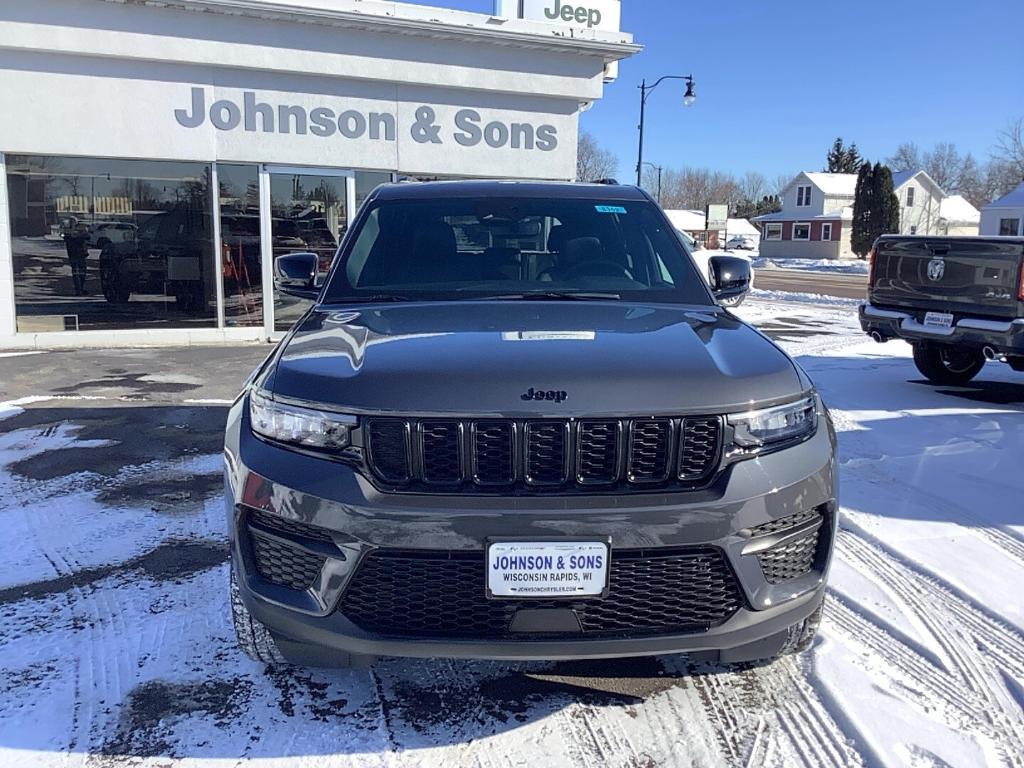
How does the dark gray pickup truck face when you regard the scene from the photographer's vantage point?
facing away from the viewer and to the right of the viewer

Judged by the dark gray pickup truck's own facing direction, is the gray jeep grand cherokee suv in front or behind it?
behind

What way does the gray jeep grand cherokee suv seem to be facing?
toward the camera

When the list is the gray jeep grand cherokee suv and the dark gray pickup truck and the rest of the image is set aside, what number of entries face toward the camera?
1

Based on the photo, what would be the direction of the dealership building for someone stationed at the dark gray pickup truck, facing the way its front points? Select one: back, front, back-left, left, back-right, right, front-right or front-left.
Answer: back-left

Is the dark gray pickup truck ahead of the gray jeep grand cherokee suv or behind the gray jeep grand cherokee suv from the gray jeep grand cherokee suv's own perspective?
behind
